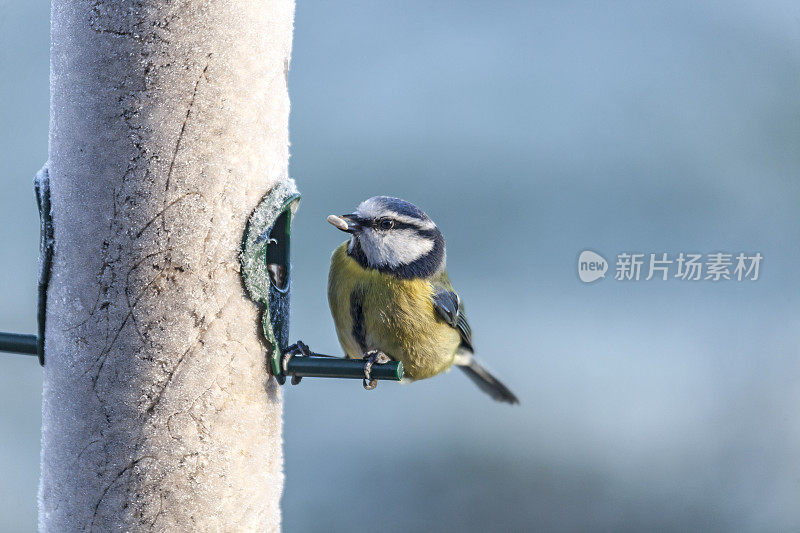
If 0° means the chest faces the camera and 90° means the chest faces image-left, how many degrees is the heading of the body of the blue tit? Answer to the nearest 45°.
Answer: approximately 45°

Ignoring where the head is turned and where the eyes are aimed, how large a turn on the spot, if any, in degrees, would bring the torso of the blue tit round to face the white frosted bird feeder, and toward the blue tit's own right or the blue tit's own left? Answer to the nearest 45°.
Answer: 0° — it already faces it
